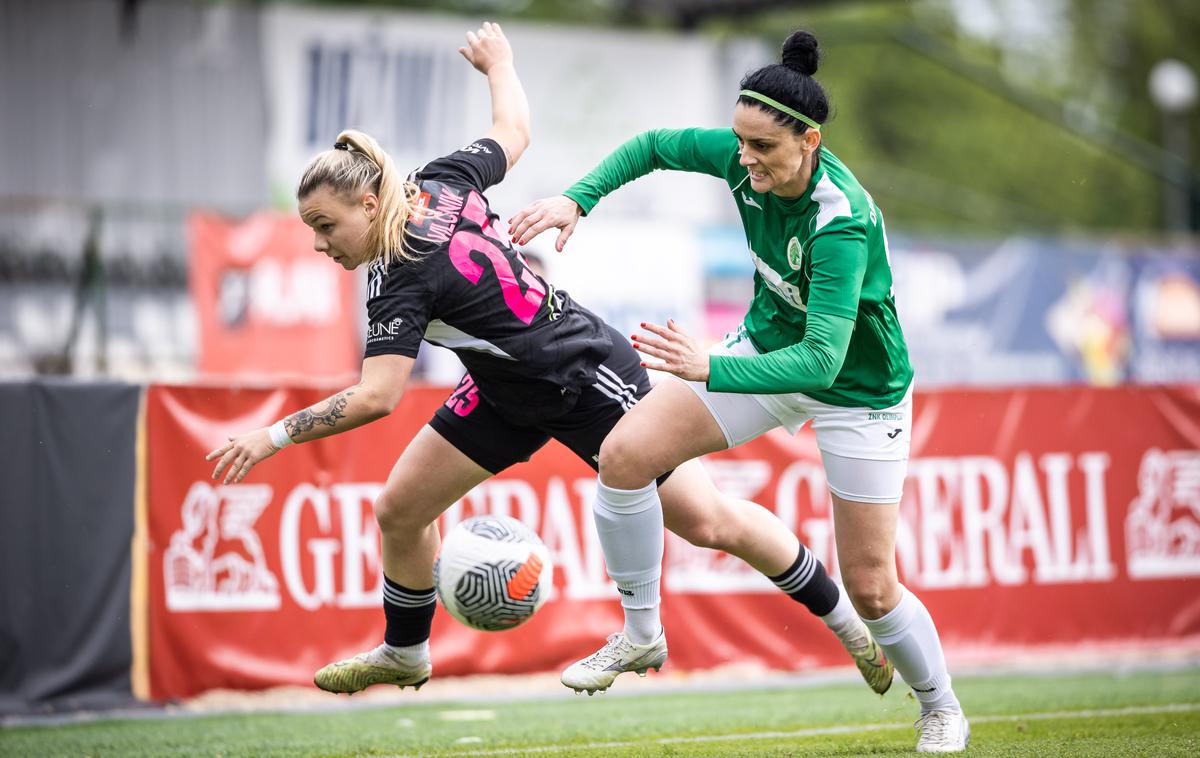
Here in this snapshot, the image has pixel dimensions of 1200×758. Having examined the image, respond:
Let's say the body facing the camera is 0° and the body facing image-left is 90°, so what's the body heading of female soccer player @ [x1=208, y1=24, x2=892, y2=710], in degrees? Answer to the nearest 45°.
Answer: approximately 90°

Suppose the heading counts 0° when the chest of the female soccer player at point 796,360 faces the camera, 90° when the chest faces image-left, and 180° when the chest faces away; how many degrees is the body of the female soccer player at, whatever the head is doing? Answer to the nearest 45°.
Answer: approximately 45°

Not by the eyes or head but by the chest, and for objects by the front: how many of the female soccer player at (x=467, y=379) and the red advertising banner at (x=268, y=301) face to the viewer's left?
1

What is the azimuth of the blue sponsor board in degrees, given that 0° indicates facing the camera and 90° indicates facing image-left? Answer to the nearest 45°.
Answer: approximately 0°

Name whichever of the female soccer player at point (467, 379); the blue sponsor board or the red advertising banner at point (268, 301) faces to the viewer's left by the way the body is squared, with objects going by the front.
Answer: the female soccer player

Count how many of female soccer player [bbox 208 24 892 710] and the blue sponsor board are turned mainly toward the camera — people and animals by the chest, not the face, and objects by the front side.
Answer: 1

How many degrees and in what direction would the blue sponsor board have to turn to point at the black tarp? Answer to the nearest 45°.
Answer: approximately 45° to its right

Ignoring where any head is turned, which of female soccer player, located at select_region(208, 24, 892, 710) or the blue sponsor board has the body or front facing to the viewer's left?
the female soccer player

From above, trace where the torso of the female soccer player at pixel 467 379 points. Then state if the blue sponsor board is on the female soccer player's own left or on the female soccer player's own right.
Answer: on the female soccer player's own right

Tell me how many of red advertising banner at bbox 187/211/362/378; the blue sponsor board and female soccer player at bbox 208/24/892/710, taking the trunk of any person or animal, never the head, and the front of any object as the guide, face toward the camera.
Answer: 2

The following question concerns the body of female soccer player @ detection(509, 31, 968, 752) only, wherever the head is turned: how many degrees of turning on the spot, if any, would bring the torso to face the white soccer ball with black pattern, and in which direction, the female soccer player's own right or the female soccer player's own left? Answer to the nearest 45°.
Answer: approximately 45° to the female soccer player's own right
